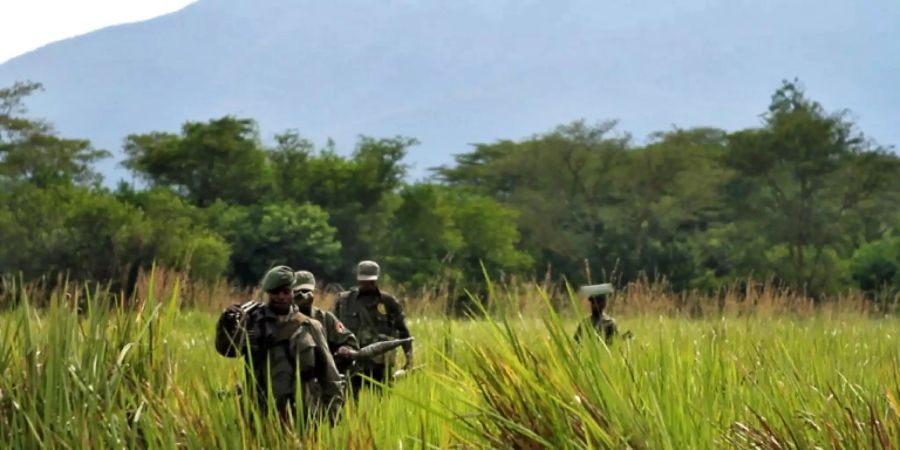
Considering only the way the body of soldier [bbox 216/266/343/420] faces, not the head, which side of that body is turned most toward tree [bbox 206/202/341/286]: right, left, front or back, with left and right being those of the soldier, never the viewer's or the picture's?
back

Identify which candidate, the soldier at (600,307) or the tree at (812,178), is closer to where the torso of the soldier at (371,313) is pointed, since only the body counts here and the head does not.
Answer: the soldier

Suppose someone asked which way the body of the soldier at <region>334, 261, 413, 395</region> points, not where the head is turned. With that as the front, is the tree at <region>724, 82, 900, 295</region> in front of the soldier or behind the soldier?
behind

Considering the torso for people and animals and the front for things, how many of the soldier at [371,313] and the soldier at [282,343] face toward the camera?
2

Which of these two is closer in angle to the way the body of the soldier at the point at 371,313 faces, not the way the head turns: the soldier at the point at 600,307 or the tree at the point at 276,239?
the soldier

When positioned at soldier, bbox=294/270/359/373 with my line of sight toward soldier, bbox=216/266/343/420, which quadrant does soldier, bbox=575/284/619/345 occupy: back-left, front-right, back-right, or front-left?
back-left

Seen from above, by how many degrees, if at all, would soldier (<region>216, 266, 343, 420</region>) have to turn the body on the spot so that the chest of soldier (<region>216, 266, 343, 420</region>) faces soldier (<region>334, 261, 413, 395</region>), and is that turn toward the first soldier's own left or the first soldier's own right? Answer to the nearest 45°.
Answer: approximately 180°

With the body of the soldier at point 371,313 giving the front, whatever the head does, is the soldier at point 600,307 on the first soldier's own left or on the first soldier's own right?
on the first soldier's own left

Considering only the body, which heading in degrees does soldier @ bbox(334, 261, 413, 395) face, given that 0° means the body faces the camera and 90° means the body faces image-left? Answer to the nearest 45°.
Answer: approximately 0°

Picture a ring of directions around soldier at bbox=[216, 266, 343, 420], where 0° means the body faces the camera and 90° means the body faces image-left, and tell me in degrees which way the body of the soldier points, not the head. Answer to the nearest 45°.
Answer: approximately 0°
